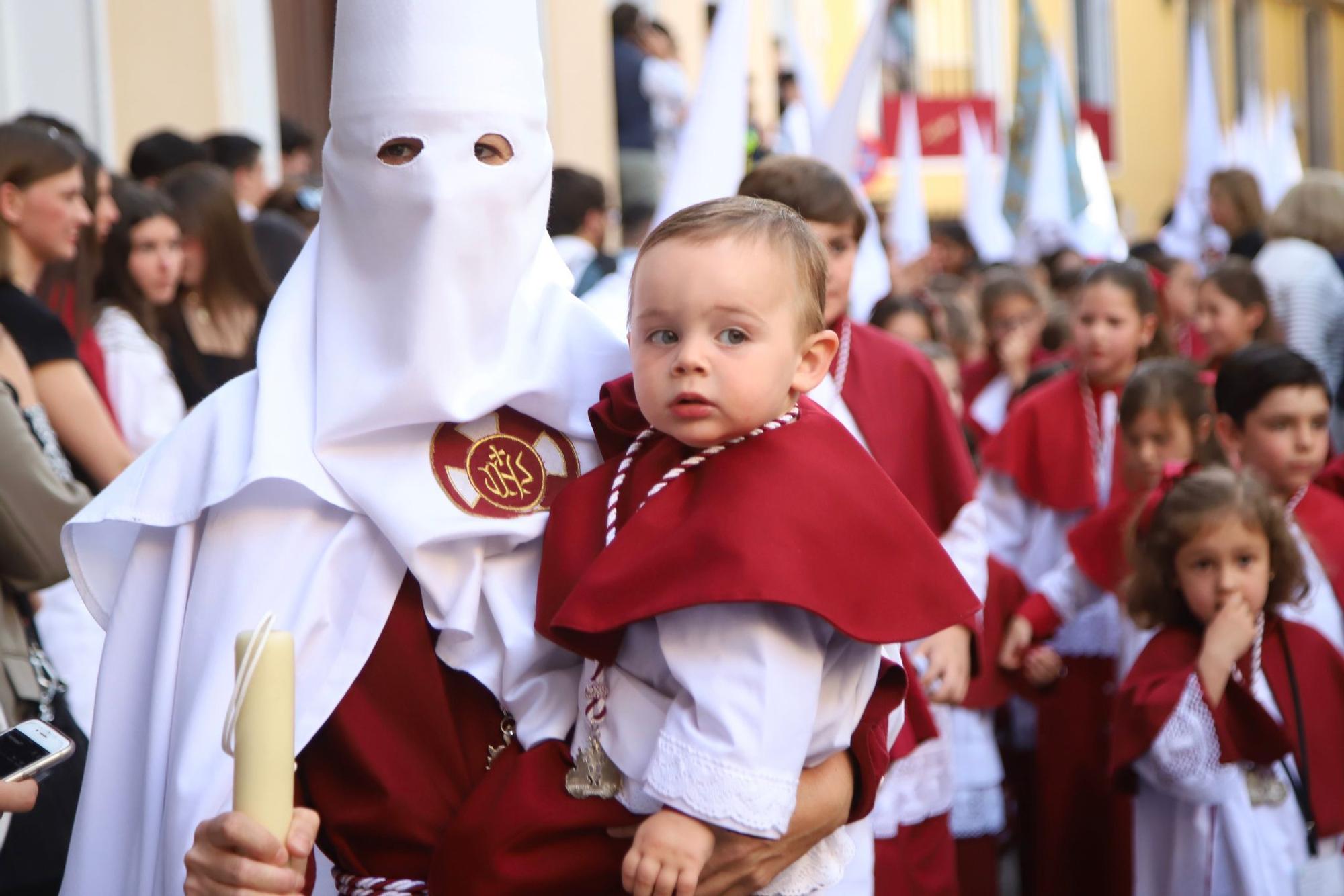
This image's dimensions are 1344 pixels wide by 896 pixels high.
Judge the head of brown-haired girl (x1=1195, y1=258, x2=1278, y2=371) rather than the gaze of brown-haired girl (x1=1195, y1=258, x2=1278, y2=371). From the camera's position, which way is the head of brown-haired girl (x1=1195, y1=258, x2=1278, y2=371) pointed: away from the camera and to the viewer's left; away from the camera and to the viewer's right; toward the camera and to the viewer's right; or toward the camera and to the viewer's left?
toward the camera and to the viewer's left

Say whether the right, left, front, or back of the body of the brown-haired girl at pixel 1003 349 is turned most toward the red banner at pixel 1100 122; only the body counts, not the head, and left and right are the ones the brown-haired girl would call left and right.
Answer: back

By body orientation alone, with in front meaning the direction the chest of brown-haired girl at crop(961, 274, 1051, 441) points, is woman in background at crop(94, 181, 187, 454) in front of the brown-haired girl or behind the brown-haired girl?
in front

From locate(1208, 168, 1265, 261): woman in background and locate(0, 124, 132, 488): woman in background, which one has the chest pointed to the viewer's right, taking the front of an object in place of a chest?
locate(0, 124, 132, 488): woman in background

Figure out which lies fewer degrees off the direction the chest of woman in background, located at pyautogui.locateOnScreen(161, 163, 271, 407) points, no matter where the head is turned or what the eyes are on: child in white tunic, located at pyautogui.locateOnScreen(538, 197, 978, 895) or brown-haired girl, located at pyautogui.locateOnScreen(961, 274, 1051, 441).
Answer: the child in white tunic

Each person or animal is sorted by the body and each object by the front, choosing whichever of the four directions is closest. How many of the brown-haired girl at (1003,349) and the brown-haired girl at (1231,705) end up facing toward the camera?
2

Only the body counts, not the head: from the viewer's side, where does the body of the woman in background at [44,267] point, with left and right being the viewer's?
facing to the right of the viewer

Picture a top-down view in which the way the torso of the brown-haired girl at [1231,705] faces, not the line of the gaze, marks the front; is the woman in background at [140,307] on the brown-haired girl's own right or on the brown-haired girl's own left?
on the brown-haired girl's own right

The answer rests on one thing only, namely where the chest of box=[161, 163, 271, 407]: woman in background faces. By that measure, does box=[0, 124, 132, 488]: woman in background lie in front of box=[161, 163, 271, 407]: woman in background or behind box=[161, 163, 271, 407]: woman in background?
in front
